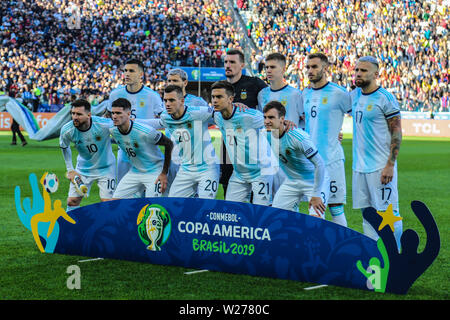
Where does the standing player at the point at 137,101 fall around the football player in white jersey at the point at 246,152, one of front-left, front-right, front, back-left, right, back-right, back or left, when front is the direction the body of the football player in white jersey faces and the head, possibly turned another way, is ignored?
right

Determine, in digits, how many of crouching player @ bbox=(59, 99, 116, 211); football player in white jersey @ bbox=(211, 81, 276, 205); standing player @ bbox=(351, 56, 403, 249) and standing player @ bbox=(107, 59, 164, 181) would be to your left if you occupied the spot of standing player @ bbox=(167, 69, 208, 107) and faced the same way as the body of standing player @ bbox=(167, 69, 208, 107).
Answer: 2

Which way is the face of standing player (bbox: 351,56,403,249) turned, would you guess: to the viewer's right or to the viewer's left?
to the viewer's left

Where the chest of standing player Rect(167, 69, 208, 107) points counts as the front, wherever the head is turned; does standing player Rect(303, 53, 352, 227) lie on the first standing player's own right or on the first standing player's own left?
on the first standing player's own left

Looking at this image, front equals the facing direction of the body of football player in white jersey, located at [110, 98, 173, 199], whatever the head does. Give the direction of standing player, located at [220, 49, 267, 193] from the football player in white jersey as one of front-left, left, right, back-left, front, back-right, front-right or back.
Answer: back-left

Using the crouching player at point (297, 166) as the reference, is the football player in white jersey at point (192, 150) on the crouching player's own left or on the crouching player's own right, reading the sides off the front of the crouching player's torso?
on the crouching player's own right

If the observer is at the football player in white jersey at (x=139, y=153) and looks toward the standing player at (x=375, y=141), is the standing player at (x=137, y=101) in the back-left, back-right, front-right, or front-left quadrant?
back-left

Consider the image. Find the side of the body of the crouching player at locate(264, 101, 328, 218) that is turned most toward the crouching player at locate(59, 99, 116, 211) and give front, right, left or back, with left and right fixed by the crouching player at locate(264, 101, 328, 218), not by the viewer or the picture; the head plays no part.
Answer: right

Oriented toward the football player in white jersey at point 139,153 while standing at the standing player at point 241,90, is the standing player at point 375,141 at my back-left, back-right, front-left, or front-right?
back-left

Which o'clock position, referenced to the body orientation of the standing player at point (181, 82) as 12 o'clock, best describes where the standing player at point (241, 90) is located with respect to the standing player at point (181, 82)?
the standing player at point (241, 90) is roughly at 8 o'clock from the standing player at point (181, 82).

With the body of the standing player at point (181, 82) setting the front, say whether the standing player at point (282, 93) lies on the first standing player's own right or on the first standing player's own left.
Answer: on the first standing player's own left
